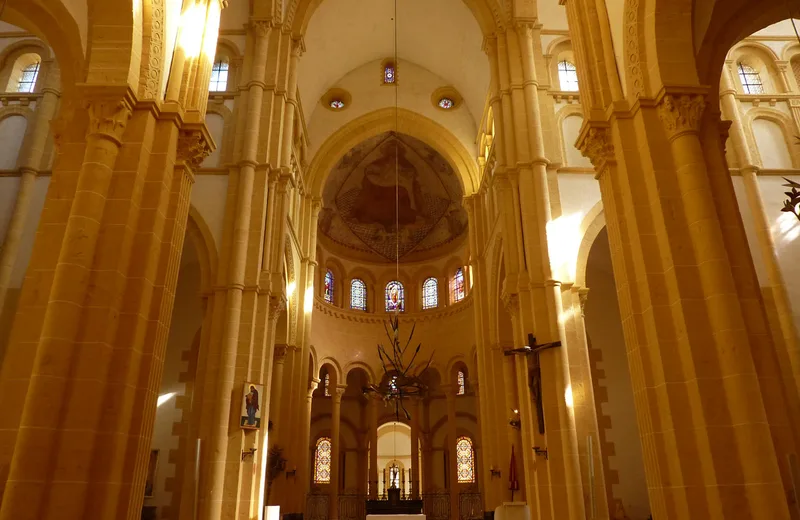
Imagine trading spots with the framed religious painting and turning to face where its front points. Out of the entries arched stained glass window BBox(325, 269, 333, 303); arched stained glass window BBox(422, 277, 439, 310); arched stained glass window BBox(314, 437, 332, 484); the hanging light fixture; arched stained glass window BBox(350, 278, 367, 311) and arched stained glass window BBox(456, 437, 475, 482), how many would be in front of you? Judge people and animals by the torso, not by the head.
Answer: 0

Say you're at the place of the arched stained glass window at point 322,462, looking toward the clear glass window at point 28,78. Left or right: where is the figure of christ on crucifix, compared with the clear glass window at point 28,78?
left

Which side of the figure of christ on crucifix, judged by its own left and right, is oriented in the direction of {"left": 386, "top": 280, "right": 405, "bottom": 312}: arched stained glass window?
right

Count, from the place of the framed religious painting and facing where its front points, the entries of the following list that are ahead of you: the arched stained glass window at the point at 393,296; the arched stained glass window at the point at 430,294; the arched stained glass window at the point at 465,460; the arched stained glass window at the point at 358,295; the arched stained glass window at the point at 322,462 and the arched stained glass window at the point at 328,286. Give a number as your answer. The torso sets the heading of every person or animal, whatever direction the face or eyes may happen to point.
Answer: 0

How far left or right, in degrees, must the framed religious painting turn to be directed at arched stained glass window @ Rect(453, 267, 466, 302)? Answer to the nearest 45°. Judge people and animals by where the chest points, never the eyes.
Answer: approximately 135° to its left

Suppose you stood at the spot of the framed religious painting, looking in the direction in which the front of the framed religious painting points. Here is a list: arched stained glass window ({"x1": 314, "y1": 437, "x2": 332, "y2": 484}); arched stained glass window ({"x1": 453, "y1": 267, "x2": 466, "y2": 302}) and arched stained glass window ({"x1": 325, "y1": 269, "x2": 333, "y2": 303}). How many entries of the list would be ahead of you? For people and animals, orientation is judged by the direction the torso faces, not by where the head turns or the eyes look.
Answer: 0

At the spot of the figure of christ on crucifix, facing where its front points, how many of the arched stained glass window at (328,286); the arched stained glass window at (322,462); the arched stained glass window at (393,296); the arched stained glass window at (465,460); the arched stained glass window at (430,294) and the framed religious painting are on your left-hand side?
0

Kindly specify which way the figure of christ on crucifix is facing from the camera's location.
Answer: facing the viewer and to the left of the viewer

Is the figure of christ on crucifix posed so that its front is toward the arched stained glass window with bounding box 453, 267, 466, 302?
no

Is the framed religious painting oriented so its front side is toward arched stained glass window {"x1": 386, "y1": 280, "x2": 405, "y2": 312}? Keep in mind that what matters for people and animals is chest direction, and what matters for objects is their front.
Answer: no

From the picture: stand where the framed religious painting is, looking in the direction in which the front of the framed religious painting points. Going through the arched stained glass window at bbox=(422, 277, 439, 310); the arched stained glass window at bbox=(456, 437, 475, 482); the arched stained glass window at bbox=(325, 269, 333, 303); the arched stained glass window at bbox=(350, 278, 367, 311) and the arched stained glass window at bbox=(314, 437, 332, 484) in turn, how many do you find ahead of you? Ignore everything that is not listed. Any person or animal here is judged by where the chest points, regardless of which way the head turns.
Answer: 0

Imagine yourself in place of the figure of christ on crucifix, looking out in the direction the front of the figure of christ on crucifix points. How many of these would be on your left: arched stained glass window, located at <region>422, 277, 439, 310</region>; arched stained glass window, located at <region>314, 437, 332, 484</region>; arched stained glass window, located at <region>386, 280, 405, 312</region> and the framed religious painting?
0

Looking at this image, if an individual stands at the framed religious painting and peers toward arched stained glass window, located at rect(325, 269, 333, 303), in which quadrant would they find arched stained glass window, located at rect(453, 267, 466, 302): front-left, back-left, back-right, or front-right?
front-right
